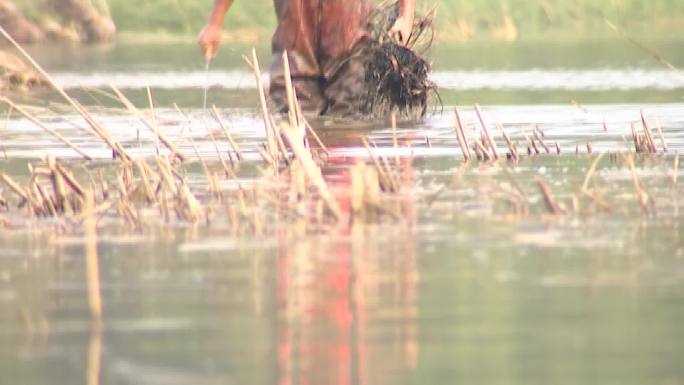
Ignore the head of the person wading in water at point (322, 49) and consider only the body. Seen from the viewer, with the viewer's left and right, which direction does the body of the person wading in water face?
facing the viewer

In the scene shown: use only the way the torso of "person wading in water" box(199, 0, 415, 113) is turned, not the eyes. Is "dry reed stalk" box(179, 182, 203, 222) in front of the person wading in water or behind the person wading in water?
in front

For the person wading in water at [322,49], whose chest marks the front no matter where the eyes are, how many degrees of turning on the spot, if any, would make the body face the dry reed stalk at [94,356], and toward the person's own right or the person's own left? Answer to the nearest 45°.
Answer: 0° — they already face it

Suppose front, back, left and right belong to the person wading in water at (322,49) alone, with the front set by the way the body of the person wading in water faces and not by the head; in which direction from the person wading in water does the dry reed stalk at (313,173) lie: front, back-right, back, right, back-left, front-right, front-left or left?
front

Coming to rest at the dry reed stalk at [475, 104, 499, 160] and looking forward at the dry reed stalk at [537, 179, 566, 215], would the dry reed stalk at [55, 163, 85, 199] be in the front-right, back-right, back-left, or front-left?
front-right

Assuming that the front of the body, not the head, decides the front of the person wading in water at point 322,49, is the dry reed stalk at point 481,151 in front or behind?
in front

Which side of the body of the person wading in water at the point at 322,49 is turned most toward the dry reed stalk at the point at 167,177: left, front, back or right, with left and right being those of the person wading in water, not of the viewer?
front

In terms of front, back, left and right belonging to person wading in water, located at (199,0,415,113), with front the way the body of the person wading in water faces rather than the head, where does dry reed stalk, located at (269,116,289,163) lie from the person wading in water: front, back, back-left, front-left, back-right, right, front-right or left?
front

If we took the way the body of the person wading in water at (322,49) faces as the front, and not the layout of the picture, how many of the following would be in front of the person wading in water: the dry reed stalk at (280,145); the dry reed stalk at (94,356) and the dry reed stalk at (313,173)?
3
